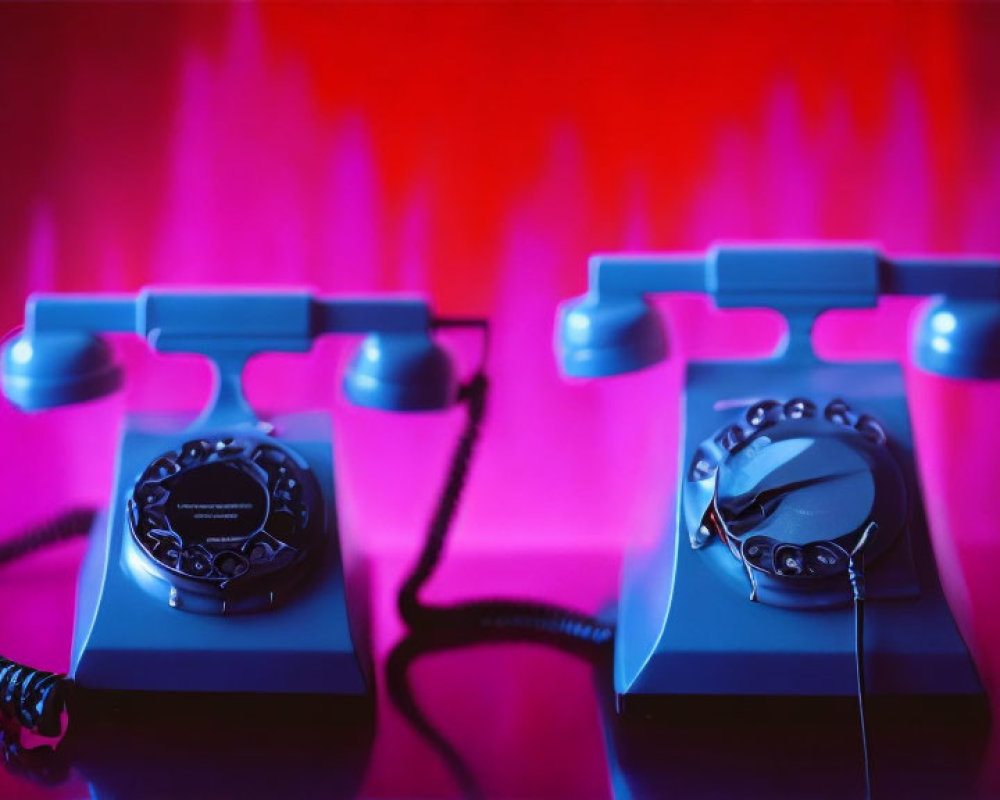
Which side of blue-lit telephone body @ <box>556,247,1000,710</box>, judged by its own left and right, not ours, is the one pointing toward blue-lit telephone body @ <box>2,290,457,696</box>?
right

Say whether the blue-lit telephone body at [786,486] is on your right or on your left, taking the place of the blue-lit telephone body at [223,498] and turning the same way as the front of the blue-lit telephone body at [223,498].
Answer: on your left

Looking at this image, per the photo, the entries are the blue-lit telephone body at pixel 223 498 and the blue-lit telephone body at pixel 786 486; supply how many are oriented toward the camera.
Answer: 2

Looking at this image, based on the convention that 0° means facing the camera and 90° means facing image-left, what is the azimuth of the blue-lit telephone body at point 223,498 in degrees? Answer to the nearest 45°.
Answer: approximately 0°
